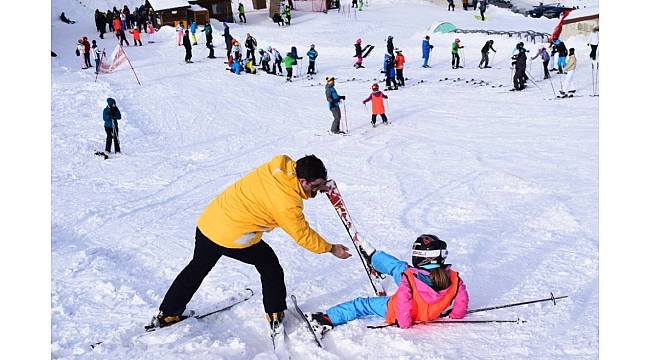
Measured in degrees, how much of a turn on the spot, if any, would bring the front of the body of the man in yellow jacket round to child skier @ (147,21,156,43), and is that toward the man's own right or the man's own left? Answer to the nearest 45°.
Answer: approximately 90° to the man's own left

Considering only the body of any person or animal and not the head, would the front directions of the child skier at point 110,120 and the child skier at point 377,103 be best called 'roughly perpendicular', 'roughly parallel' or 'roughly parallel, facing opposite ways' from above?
roughly parallel

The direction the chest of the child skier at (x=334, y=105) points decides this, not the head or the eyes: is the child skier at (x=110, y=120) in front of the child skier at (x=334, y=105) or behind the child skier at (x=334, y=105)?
behind

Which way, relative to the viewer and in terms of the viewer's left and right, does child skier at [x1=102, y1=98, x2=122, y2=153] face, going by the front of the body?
facing the viewer

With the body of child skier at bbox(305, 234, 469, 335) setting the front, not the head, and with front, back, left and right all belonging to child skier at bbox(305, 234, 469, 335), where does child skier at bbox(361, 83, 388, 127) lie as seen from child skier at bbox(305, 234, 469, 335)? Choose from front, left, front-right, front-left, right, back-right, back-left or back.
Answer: front-right

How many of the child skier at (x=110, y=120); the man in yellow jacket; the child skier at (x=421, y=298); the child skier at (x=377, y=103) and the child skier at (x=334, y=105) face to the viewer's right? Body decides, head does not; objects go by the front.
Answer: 2

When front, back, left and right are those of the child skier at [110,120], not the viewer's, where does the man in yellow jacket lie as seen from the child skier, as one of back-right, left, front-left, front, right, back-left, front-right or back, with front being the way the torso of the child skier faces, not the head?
front

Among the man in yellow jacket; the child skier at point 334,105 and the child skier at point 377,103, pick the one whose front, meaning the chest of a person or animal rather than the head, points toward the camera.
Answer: the child skier at point 377,103

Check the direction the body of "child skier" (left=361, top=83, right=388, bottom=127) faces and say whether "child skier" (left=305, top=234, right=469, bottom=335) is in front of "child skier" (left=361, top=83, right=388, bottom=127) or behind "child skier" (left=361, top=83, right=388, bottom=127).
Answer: in front

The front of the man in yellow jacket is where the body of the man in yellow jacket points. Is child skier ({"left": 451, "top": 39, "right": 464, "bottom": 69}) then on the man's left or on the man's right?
on the man's left

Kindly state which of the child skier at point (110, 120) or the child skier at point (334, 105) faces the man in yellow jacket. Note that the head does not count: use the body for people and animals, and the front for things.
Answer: the child skier at point (110, 120)

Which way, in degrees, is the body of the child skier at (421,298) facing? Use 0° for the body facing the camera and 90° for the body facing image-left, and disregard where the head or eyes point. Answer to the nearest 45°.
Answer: approximately 135°

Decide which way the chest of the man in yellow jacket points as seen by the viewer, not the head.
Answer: to the viewer's right

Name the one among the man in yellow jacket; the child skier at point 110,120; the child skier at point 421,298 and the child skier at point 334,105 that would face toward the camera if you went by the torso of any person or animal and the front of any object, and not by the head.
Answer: the child skier at point 110,120

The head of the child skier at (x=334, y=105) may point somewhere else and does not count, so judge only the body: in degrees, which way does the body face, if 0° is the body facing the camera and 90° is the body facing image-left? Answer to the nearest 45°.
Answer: approximately 270°
